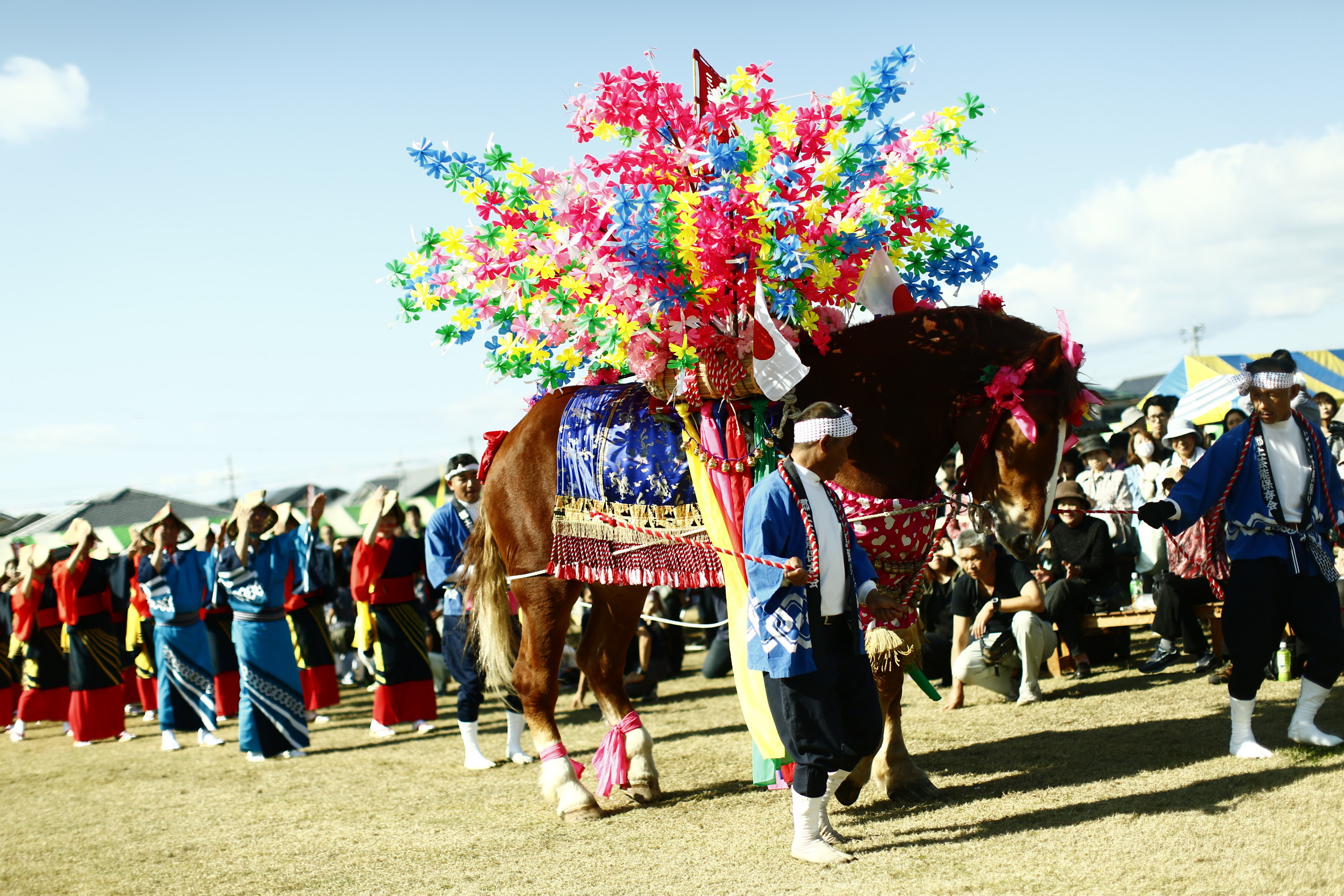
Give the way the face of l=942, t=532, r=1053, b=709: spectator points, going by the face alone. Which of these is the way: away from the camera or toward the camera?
toward the camera

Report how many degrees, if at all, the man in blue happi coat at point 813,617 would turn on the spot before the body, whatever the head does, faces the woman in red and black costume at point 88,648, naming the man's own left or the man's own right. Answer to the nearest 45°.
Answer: approximately 180°

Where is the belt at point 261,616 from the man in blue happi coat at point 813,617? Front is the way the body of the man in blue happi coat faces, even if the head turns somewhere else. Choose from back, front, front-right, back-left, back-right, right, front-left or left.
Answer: back

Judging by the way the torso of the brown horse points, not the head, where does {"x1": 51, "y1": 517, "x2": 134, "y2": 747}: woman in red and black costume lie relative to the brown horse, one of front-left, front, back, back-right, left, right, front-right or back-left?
back-left

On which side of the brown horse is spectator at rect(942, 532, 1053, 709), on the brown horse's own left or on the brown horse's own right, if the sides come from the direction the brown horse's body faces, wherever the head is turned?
on the brown horse's own left

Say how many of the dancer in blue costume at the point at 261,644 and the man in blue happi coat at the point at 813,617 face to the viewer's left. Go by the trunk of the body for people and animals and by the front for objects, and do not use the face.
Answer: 0

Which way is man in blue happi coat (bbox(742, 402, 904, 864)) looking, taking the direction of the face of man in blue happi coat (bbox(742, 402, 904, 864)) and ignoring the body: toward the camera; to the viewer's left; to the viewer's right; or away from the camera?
to the viewer's right

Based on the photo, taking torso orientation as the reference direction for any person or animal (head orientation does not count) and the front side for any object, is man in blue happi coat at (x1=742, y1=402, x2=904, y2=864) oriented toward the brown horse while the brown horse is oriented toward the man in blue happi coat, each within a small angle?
no

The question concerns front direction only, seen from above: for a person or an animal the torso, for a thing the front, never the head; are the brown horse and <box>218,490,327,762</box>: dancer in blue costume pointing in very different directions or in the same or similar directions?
same or similar directions

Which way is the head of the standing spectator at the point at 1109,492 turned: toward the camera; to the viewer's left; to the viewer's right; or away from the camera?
toward the camera

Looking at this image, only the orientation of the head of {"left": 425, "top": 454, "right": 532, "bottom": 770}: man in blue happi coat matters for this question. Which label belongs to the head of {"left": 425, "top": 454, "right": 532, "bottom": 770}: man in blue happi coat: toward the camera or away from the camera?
toward the camera

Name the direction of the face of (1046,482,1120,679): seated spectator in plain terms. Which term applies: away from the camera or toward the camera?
toward the camera

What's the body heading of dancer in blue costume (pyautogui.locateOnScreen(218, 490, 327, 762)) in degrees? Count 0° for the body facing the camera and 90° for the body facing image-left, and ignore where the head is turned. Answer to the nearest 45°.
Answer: approximately 315°

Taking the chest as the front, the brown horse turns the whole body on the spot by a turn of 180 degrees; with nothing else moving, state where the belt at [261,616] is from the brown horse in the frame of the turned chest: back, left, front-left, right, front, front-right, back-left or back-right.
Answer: front-right

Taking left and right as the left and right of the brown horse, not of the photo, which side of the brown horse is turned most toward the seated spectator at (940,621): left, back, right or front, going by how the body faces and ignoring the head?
left

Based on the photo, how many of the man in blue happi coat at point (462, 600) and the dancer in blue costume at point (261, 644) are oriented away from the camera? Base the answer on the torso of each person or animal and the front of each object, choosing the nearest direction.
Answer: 0

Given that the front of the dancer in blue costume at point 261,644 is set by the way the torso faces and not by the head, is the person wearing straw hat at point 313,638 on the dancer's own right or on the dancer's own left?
on the dancer's own left

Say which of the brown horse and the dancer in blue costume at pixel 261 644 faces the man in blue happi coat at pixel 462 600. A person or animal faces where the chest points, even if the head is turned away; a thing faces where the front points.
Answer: the dancer in blue costume

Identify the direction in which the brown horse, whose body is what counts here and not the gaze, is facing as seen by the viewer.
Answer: to the viewer's right
